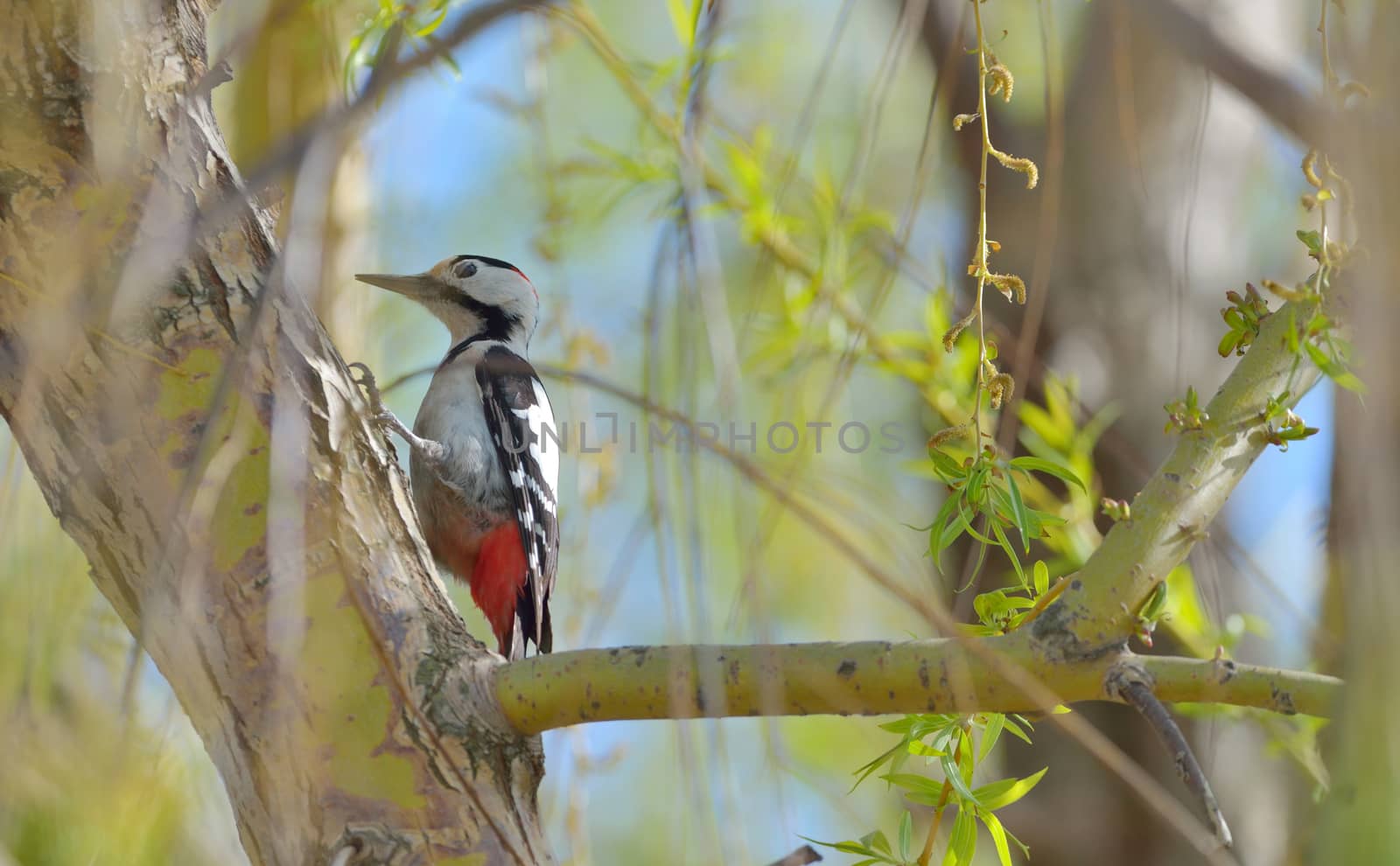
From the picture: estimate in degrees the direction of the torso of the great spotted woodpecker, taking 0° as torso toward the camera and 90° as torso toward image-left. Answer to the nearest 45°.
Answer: approximately 90°
